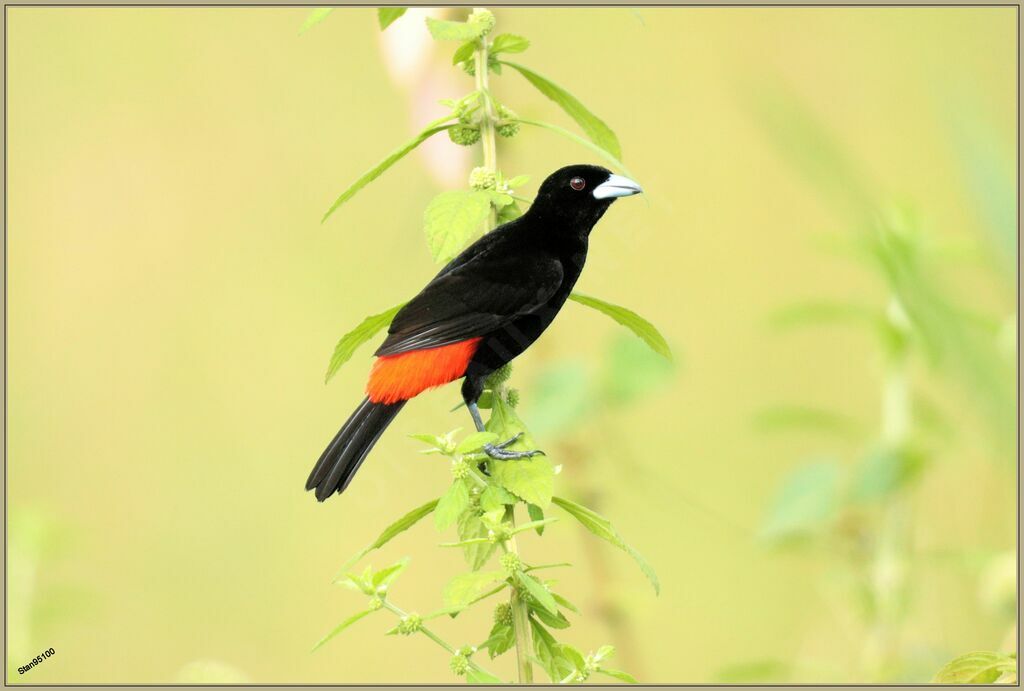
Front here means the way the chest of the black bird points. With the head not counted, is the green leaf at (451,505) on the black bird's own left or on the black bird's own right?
on the black bird's own right

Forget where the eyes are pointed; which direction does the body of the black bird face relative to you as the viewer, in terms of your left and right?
facing to the right of the viewer
